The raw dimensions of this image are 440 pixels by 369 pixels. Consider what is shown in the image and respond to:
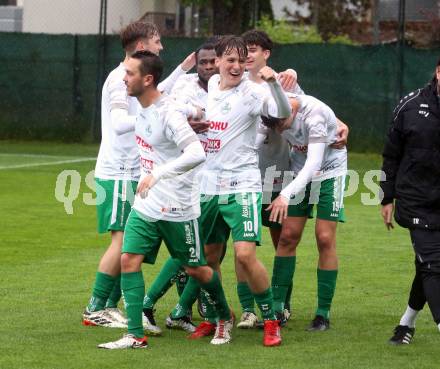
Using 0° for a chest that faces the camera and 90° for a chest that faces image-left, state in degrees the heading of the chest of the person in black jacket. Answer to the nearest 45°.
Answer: approximately 0°
